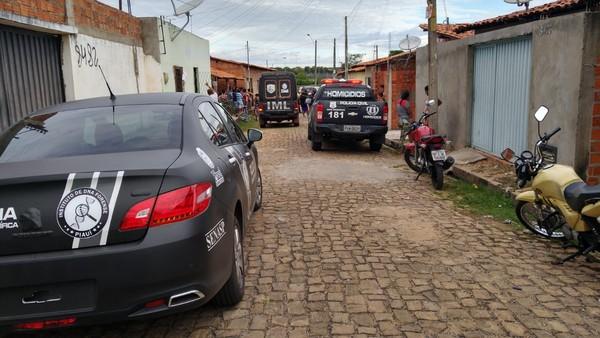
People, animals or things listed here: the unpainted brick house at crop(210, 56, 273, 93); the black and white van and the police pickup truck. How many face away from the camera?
2

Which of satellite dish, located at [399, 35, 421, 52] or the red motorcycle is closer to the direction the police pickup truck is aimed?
the satellite dish

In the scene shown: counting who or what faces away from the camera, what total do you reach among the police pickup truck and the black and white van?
2

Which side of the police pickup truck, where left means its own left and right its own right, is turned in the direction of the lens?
back

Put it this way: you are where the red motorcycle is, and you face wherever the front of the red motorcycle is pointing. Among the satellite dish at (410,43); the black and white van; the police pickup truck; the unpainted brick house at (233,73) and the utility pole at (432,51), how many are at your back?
0

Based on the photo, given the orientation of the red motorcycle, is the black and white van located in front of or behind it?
in front

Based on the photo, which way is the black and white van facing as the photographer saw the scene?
facing away from the viewer

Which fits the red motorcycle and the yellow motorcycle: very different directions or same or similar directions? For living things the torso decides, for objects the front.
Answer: same or similar directions

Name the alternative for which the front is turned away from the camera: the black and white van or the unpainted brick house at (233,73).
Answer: the black and white van

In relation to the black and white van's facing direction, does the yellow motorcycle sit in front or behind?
behind

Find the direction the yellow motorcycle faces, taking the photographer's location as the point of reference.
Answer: facing away from the viewer and to the left of the viewer

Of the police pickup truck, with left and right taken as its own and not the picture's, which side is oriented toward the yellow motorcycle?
back

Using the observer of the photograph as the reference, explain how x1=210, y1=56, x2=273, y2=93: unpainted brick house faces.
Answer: facing the viewer and to the right of the viewer

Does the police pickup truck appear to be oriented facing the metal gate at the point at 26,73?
no

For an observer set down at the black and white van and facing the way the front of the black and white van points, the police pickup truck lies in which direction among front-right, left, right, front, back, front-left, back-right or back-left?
back
